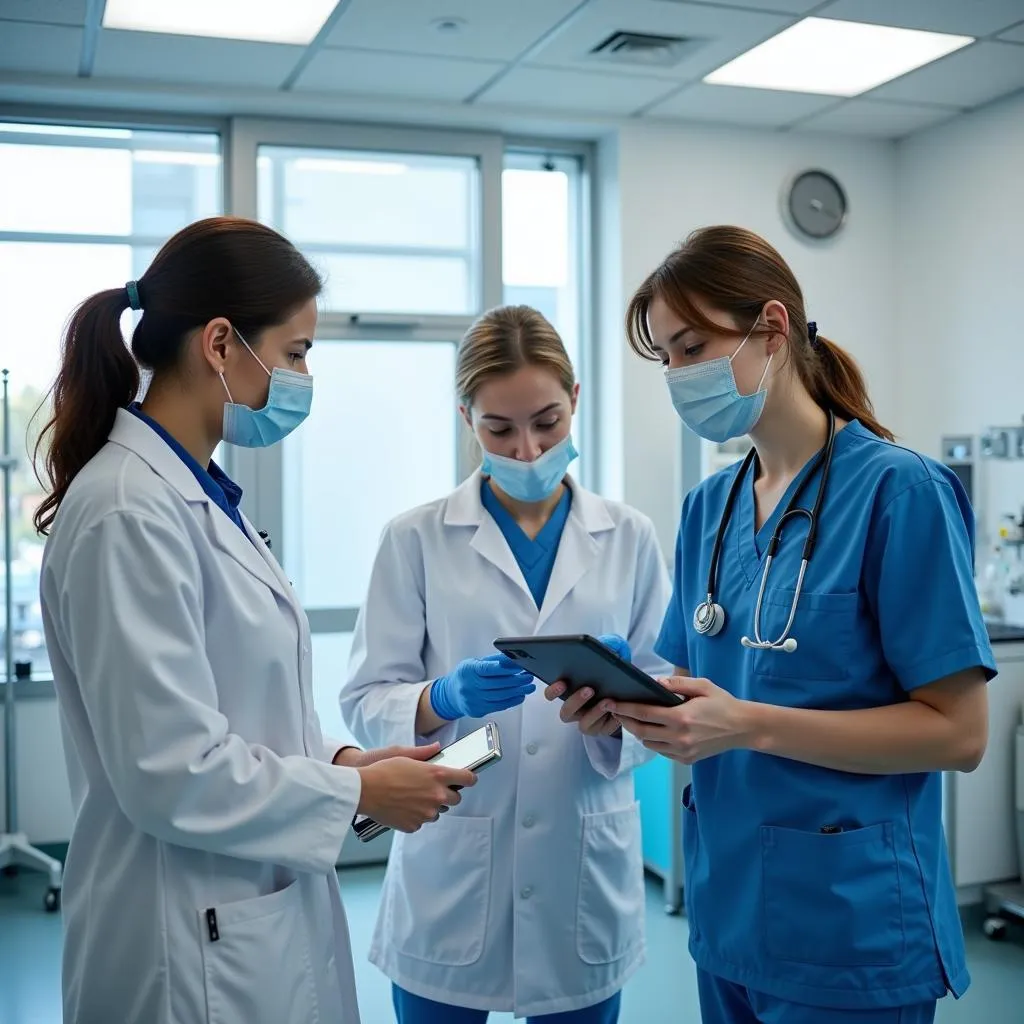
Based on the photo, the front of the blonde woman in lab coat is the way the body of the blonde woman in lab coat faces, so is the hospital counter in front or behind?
behind

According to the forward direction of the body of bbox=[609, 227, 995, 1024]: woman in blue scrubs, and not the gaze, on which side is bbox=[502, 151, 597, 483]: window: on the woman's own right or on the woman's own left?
on the woman's own right

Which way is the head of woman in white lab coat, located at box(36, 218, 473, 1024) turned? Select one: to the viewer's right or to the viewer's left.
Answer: to the viewer's right

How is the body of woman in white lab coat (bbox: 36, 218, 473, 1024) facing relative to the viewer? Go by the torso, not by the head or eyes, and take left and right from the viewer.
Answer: facing to the right of the viewer

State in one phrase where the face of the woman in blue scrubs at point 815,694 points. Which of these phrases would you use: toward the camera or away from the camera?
toward the camera

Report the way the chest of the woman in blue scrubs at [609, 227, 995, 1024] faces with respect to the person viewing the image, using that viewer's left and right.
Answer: facing the viewer and to the left of the viewer

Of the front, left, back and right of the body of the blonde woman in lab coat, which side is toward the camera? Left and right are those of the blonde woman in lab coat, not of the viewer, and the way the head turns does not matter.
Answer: front

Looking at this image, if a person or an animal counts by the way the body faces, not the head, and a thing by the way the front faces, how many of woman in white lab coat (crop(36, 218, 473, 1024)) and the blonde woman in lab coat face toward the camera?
1

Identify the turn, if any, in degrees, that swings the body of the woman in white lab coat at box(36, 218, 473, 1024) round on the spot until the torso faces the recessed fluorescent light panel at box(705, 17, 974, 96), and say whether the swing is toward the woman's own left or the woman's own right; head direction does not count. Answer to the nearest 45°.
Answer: approximately 45° to the woman's own left

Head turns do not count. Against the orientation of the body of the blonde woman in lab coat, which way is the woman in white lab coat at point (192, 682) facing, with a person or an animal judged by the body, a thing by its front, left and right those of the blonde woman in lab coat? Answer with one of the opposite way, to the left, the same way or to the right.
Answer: to the left

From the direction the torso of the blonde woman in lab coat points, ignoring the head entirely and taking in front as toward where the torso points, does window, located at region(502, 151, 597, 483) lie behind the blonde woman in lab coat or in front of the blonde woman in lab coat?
behind
